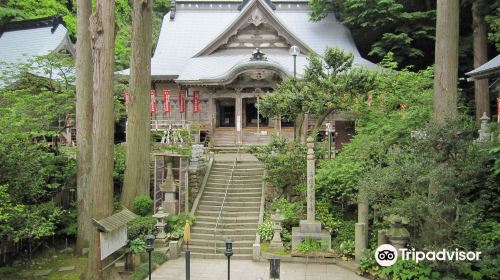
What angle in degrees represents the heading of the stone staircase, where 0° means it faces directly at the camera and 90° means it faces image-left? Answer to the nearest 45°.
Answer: approximately 0°

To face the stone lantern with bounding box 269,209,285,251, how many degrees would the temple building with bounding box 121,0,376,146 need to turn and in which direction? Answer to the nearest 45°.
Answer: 0° — it already faces it

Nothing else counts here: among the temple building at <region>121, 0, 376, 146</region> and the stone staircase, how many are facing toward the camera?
2

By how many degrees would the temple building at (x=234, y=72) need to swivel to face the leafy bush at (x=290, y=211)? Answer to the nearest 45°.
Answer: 0° — it already faces it

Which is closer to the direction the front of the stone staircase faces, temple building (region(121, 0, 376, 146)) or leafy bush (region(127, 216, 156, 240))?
the leafy bush

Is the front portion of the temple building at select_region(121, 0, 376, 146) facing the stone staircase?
yes

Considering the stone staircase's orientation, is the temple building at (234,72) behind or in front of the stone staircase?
behind

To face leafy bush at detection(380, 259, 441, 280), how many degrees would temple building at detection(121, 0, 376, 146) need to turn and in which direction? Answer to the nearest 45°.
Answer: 0° — it already faces it

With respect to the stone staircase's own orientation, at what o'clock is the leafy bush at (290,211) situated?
The leafy bush is roughly at 10 o'clock from the stone staircase.
